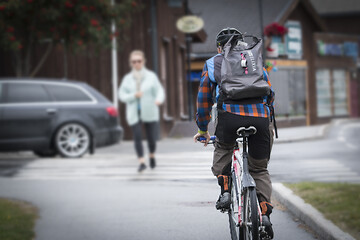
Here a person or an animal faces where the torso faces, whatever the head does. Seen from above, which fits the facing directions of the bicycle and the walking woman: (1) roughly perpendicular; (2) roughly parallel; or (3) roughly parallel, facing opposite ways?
roughly parallel, facing opposite ways

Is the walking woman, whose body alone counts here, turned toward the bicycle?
yes

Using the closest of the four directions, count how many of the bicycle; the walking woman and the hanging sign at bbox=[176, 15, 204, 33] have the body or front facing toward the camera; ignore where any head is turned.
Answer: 2

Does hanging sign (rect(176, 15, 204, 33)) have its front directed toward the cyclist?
yes

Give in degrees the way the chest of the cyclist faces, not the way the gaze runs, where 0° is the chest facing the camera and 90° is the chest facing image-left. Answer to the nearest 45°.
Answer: approximately 180°

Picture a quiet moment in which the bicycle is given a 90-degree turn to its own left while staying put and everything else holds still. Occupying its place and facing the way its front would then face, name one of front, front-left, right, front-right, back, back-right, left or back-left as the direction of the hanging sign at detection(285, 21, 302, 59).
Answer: right

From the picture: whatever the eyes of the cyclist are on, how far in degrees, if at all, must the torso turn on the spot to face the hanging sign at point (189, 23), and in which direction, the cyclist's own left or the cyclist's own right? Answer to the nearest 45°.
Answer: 0° — they already face it

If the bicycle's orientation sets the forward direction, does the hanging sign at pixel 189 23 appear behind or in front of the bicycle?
in front

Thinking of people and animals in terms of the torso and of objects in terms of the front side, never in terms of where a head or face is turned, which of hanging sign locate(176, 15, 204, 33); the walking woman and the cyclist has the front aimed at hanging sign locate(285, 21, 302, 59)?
the cyclist

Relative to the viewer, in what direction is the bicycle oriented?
away from the camera

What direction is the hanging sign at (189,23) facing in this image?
toward the camera

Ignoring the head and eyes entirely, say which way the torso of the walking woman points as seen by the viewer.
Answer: toward the camera
